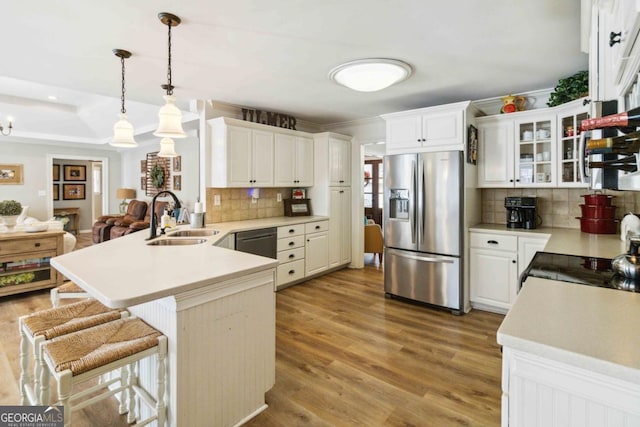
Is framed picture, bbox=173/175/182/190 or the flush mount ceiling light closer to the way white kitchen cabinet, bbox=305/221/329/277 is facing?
the flush mount ceiling light

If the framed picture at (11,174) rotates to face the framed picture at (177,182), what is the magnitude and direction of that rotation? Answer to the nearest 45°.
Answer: approximately 45° to its left

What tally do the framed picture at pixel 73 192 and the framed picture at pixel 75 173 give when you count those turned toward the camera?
2

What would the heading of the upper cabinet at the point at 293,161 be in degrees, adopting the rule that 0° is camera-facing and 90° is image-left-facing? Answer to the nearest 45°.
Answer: approximately 315°

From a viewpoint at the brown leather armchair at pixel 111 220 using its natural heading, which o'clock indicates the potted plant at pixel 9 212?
The potted plant is roughly at 11 o'clock from the brown leather armchair.

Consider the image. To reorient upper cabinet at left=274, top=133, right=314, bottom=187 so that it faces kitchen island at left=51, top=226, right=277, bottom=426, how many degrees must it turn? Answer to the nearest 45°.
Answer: approximately 45° to its right

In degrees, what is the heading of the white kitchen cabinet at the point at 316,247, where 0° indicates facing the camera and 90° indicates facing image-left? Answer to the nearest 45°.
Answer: approximately 315°
